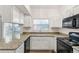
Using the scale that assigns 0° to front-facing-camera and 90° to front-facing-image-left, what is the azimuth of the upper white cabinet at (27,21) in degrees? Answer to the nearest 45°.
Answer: approximately 0°

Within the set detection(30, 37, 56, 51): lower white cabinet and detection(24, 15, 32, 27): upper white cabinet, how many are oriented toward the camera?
2

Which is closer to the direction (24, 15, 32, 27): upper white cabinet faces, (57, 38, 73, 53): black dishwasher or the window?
the black dishwasher

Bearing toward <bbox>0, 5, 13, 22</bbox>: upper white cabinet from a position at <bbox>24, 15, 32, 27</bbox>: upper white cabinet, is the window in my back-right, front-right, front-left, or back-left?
back-left

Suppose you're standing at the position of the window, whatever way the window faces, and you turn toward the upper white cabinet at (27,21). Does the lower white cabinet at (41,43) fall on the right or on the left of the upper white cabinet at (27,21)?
left

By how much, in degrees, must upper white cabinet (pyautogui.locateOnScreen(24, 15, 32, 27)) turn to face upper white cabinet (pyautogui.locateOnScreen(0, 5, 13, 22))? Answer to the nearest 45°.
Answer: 0° — it already faces it

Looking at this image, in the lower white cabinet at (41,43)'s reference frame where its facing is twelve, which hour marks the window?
The window is roughly at 6 o'clock from the lower white cabinet.

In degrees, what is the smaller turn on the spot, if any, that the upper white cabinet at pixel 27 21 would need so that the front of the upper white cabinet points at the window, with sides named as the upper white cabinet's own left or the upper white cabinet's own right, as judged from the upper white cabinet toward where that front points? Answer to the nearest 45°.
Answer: approximately 135° to the upper white cabinet's own left
